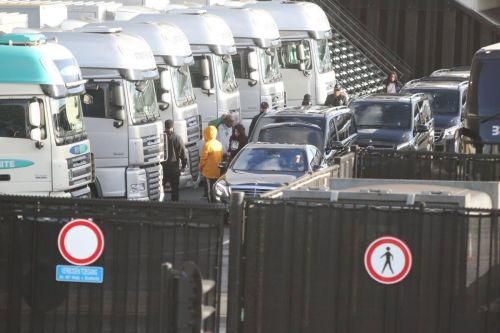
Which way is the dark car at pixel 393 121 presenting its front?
toward the camera

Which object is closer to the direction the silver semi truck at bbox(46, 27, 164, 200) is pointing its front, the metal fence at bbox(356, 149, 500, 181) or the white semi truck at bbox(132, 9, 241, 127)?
the metal fence

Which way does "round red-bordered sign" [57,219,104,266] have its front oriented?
toward the camera

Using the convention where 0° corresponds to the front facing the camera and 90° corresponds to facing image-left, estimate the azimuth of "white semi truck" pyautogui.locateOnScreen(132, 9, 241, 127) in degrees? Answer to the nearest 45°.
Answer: approximately 315°

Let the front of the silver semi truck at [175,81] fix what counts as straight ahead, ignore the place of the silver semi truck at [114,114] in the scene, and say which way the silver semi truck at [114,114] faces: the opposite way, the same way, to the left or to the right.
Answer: the same way

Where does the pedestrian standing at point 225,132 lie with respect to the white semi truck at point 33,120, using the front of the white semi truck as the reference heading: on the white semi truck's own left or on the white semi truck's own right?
on the white semi truck's own left

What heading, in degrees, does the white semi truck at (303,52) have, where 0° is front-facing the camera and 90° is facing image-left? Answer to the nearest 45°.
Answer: approximately 315°

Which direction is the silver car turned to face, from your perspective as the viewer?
facing the viewer

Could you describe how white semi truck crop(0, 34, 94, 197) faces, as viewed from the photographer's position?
facing the viewer and to the right of the viewer

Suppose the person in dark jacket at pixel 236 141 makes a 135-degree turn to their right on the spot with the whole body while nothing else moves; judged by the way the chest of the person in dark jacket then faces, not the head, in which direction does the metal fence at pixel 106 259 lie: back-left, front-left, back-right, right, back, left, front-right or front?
back

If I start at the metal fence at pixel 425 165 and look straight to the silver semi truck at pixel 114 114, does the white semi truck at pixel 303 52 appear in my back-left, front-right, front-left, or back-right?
front-right

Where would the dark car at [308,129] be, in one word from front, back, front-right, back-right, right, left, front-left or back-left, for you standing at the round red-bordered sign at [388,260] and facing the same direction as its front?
back

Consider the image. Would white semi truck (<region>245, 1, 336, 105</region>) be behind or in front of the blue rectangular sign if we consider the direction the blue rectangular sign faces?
behind

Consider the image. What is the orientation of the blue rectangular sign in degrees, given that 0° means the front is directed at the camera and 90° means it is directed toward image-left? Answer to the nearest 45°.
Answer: approximately 0°

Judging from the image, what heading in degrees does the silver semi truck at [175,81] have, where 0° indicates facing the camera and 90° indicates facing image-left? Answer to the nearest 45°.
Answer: approximately 315°

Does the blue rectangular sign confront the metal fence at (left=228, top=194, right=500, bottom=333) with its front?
no

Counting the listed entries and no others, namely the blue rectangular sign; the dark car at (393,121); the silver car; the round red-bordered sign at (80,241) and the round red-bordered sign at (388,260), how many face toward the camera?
5

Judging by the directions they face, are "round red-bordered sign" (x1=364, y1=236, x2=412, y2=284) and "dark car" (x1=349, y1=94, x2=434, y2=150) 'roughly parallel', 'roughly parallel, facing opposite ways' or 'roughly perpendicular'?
roughly parallel

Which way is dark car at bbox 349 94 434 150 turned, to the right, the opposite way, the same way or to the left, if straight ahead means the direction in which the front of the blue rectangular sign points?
the same way

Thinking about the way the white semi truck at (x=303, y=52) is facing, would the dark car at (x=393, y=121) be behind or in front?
in front
